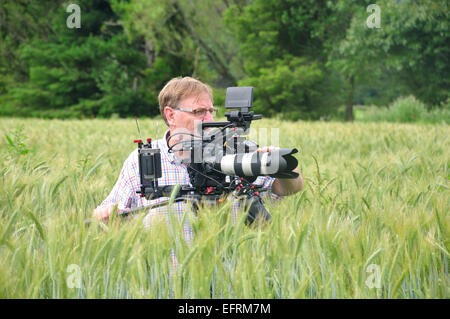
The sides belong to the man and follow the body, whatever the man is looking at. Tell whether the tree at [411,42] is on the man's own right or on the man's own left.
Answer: on the man's own left

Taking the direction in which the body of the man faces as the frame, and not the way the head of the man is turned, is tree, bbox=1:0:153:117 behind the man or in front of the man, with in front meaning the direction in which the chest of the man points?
behind

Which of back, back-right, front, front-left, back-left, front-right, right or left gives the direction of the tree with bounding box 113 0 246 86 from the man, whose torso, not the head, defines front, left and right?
back-left

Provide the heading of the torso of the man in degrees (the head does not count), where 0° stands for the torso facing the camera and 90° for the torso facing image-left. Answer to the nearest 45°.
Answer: approximately 315°
